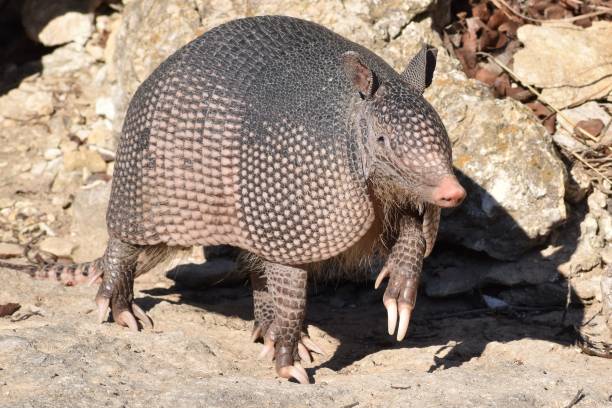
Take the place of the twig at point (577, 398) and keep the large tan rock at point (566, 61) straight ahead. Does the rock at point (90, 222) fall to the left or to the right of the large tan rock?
left

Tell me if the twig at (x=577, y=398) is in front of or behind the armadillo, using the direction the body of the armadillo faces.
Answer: in front

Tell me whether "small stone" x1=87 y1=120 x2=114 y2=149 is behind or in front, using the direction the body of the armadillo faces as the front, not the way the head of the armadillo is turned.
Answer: behind

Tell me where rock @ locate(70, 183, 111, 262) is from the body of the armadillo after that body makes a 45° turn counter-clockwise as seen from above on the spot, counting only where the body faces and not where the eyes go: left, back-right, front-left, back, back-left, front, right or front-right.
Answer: back-left

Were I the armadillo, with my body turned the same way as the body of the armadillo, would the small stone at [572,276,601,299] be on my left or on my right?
on my left

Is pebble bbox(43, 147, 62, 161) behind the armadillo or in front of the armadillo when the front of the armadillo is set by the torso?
behind

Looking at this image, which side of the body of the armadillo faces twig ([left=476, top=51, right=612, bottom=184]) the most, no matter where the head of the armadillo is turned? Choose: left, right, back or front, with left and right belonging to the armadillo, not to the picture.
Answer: left

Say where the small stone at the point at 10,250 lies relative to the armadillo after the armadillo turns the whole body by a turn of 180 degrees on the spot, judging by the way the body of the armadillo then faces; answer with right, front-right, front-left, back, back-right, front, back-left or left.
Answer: front

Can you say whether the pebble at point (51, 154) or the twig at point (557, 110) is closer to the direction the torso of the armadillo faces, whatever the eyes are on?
the twig

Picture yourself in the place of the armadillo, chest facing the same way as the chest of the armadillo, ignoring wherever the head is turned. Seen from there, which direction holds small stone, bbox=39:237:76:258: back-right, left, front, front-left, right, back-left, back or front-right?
back

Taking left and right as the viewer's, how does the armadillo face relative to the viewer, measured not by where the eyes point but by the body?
facing the viewer and to the right of the viewer

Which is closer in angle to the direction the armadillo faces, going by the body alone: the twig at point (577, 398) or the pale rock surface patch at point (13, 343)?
the twig
